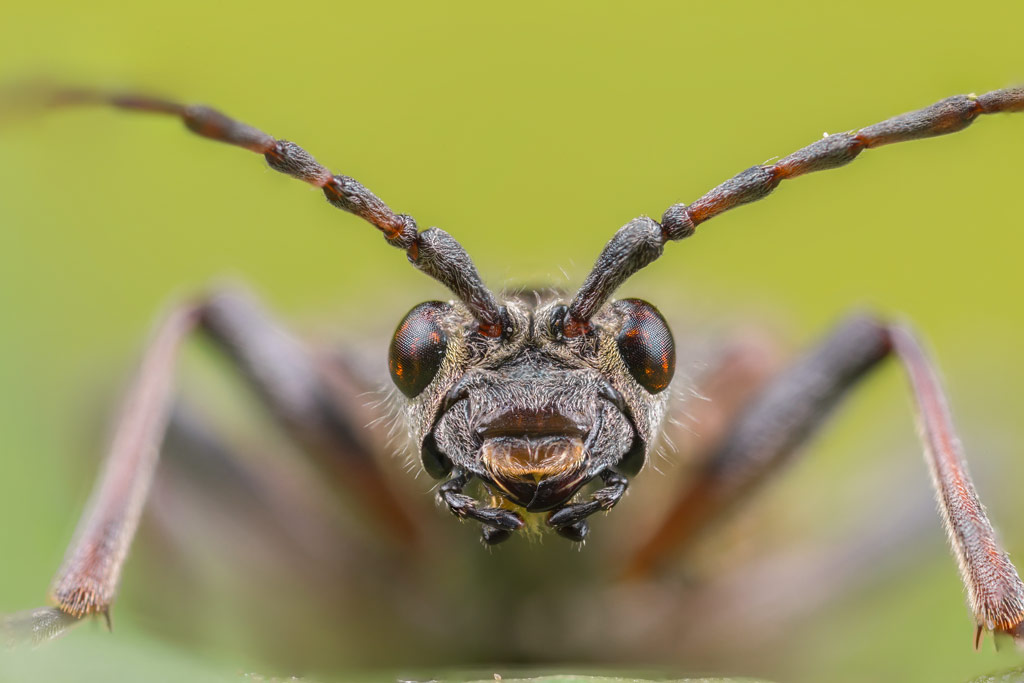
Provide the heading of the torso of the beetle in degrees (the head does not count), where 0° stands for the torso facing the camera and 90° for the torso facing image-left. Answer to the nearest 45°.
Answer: approximately 0°
